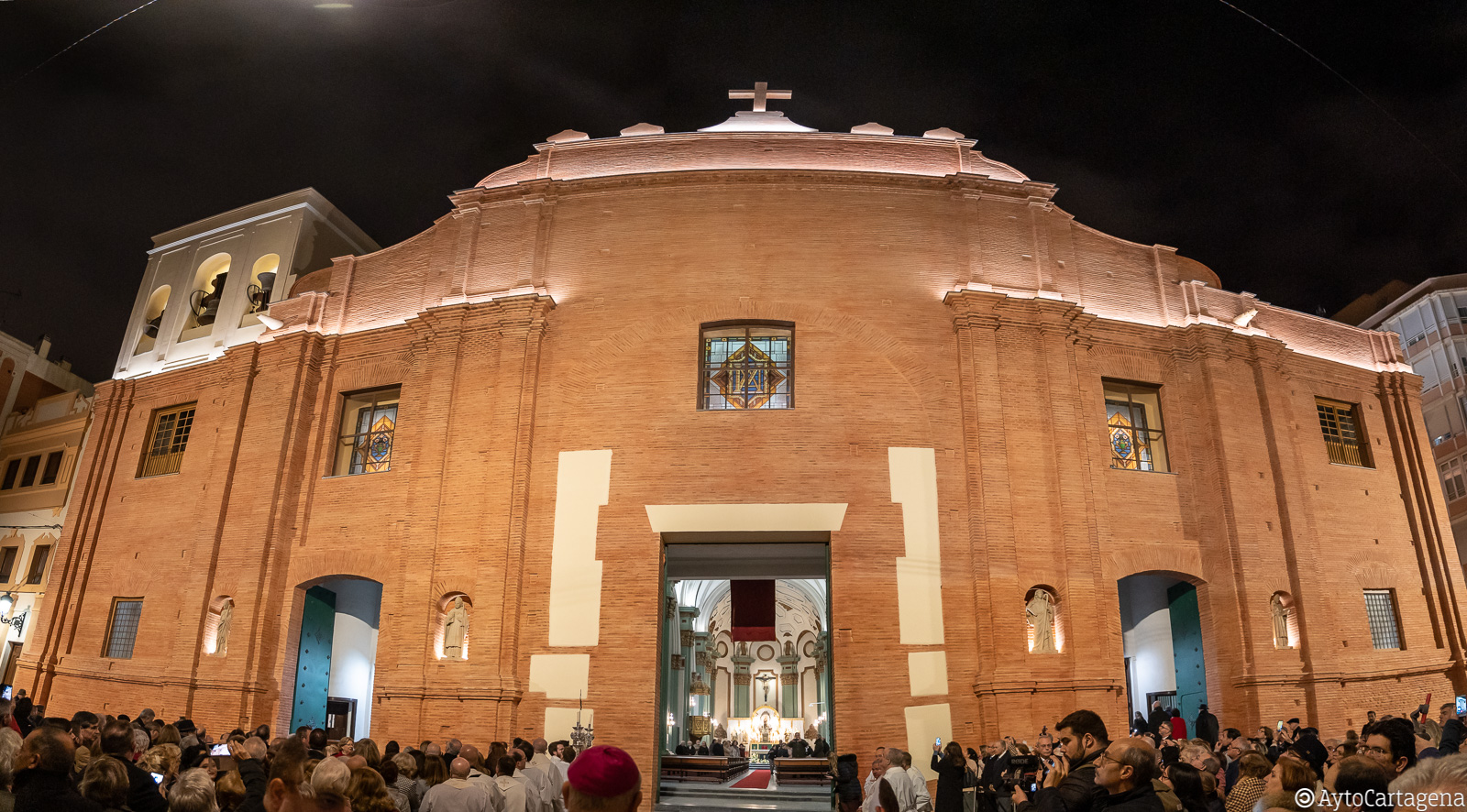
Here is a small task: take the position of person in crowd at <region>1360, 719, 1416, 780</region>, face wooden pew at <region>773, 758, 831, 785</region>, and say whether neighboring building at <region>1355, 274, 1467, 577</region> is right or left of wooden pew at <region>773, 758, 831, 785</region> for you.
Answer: right

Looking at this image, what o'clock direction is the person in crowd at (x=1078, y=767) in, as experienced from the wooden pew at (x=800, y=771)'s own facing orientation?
The person in crowd is roughly at 6 o'clock from the wooden pew.

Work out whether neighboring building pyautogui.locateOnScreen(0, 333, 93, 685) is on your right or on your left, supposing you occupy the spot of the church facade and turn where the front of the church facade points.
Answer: on your right

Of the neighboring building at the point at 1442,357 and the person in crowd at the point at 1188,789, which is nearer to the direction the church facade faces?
the person in crowd

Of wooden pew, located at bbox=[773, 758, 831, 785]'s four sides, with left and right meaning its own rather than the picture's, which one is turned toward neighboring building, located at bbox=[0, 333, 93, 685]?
left

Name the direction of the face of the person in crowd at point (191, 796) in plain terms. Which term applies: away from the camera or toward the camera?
away from the camera

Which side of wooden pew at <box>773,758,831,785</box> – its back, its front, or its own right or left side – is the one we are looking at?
back

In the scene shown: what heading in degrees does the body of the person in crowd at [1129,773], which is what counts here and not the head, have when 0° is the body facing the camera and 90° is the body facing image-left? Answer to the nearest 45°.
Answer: approximately 90°

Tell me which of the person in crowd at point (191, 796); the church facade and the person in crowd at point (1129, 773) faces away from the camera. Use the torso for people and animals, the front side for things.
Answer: the person in crowd at point (191, 796)

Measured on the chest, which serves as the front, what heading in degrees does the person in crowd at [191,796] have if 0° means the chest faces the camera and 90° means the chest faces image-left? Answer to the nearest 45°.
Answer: approximately 180°

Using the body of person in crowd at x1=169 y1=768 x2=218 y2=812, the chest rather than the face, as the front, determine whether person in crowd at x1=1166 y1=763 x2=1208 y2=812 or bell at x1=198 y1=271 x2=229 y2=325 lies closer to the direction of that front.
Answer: the bell
